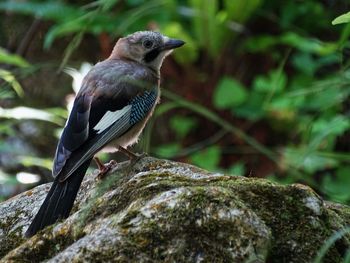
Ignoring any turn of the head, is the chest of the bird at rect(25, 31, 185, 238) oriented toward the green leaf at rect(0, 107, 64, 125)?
no

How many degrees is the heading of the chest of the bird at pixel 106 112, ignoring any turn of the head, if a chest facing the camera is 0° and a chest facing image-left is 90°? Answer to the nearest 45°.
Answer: approximately 225°
